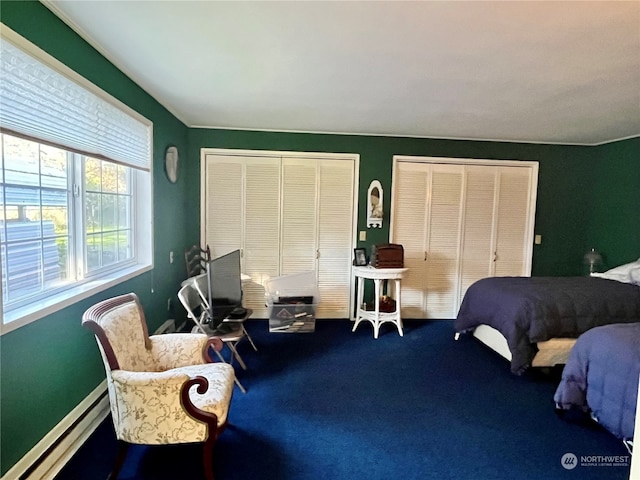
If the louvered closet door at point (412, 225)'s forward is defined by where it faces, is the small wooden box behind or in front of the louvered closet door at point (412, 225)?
in front

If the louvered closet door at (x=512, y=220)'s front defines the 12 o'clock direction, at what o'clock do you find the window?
The window is roughly at 1 o'clock from the louvered closet door.

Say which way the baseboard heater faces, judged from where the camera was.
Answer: facing the viewer and to the right of the viewer

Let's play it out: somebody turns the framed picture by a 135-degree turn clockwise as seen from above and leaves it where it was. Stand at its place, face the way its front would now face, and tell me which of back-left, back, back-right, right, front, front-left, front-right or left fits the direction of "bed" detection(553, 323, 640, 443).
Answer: back

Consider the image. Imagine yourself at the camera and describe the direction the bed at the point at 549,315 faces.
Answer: facing the viewer and to the left of the viewer

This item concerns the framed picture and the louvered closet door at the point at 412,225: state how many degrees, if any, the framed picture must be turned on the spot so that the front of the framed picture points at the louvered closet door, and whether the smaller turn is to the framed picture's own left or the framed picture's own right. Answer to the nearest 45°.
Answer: approximately 90° to the framed picture's own left

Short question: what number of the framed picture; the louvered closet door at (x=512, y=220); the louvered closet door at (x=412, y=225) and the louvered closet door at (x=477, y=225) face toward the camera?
4

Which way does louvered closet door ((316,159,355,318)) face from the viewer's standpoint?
toward the camera

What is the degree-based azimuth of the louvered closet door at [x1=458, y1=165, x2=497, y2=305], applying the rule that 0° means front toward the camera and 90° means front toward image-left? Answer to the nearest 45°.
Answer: approximately 0°

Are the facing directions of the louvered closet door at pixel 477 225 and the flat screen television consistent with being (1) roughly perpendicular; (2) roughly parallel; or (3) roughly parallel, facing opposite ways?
roughly perpendicular

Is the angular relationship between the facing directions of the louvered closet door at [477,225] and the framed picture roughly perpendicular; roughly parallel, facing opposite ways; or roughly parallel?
roughly parallel

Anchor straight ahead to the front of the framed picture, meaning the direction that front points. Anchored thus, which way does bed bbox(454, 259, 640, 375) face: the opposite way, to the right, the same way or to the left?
to the right

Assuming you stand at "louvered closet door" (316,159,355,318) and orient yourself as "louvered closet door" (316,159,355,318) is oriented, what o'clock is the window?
The window is roughly at 1 o'clock from the louvered closet door.

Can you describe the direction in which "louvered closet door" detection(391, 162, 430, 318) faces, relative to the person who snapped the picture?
facing the viewer

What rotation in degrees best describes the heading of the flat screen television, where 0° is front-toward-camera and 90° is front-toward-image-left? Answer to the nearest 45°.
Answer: approximately 315°

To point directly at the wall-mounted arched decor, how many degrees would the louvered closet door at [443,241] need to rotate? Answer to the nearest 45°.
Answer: approximately 45° to its right

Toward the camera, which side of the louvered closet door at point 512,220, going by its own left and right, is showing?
front
